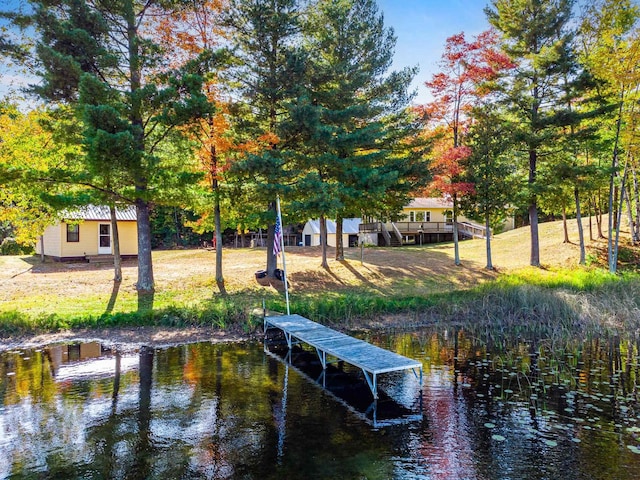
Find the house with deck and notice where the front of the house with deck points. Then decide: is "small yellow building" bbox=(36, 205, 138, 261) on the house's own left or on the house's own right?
on the house's own right

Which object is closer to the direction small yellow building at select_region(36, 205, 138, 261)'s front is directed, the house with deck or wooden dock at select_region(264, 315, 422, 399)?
the wooden dock

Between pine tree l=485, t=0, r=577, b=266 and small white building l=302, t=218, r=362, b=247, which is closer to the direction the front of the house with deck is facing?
the pine tree

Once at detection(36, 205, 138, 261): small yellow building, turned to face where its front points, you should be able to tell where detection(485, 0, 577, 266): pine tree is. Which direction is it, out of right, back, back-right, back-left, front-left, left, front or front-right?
front-left

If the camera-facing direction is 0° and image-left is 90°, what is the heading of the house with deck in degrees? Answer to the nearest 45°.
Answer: approximately 0°

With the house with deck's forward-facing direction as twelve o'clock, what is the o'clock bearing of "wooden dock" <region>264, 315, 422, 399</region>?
The wooden dock is roughly at 12 o'clock from the house with deck.

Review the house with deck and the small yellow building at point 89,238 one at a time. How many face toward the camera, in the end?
2

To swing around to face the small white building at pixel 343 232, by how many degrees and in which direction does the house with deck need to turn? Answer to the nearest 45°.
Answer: approximately 90° to its right

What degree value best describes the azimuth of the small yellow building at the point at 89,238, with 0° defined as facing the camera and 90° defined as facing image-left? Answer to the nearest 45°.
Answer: approximately 0°
